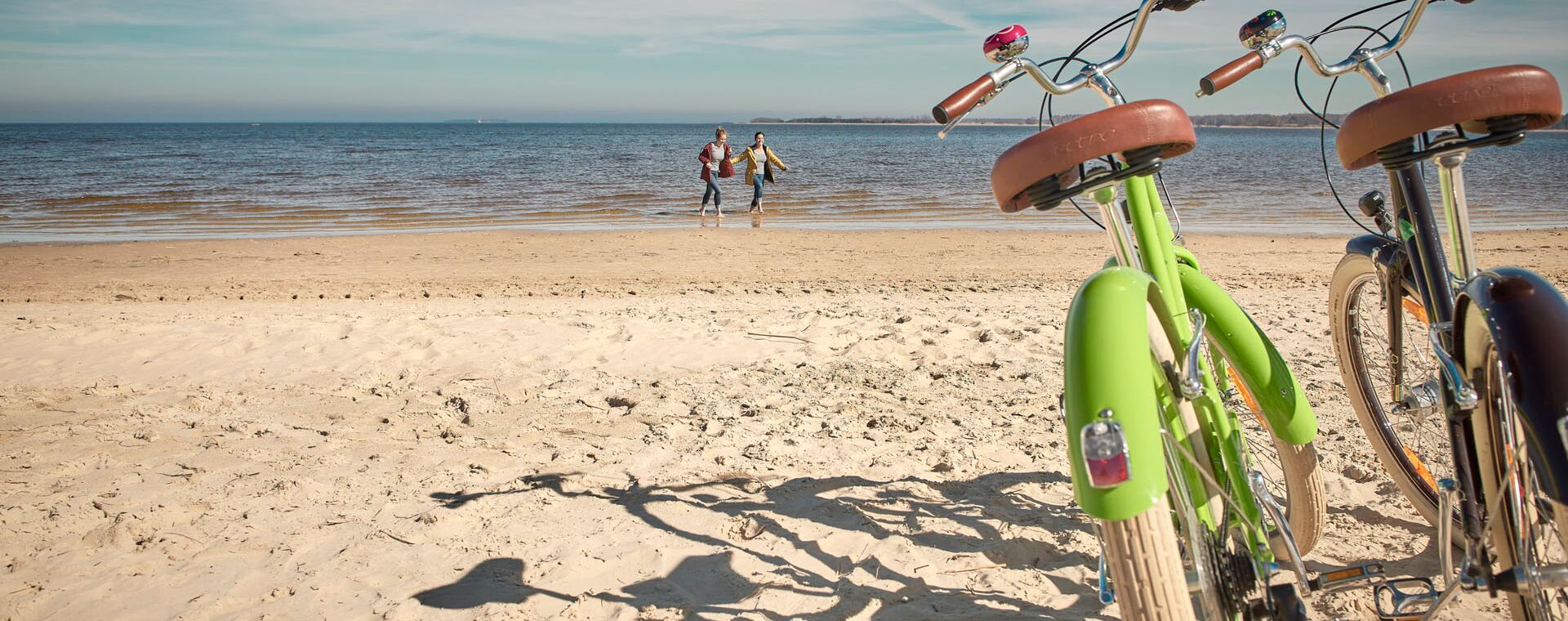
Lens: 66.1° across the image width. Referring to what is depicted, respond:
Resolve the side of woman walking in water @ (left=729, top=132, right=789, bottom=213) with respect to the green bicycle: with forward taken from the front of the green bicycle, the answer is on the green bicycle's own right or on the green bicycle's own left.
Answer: on the green bicycle's own left

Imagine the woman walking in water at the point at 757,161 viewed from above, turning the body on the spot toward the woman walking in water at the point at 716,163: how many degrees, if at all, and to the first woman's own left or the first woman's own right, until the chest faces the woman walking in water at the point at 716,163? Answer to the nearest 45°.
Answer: approximately 45° to the first woman's own right

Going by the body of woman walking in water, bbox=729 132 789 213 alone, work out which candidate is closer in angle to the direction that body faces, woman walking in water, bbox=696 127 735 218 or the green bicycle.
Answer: the green bicycle

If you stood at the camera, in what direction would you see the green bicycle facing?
facing away from the viewer and to the right of the viewer

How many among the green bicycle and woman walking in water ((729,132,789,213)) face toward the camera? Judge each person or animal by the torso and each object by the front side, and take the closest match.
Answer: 1

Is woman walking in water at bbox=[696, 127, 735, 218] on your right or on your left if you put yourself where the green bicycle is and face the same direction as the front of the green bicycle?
on your left

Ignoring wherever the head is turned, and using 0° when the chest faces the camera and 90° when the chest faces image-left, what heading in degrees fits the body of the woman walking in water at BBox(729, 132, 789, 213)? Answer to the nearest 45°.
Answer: approximately 0°

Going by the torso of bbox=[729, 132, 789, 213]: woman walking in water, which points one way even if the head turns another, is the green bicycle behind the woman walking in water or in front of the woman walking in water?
in front
